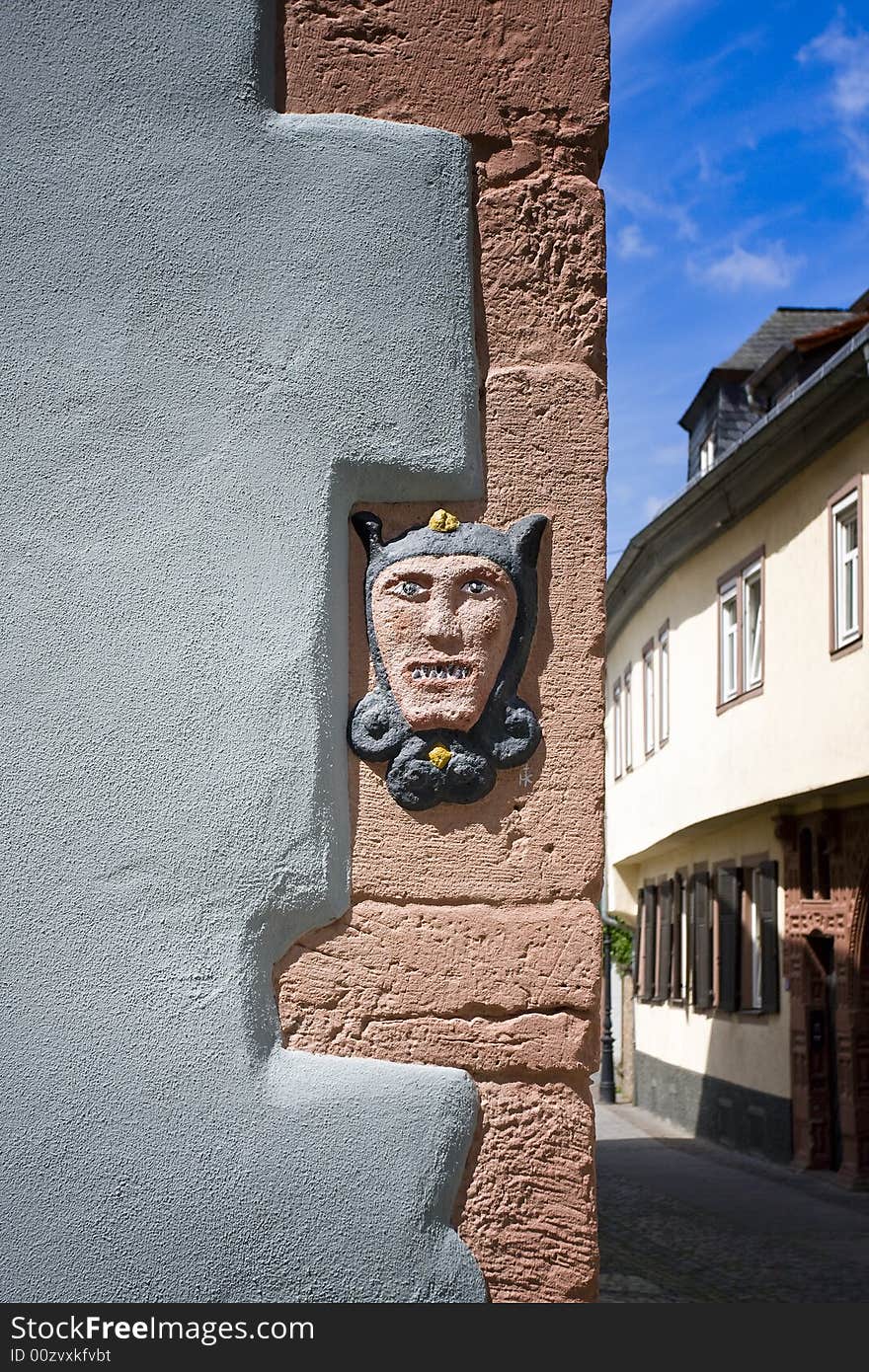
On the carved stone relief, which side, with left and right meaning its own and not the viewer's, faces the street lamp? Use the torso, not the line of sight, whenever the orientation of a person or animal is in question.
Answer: back

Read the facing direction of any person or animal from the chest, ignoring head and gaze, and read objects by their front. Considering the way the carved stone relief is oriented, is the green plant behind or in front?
behind

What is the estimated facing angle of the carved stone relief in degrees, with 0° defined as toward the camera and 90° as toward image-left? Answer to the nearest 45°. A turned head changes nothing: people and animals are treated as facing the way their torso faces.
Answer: approximately 0°
